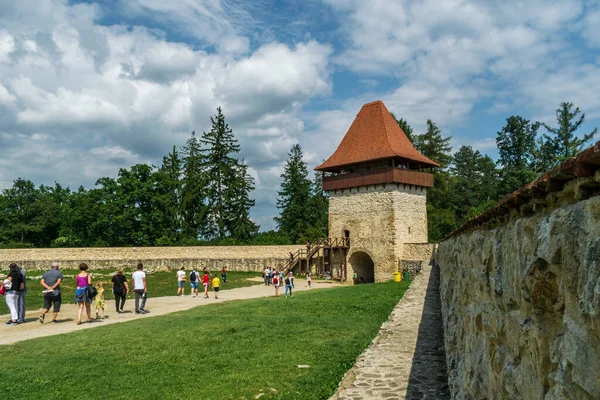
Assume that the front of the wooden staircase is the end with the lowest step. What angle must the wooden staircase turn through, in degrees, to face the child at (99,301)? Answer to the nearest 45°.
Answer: approximately 90° to its left

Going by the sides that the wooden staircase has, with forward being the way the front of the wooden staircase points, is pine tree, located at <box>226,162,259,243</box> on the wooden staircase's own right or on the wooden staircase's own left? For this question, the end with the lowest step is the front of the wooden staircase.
on the wooden staircase's own right

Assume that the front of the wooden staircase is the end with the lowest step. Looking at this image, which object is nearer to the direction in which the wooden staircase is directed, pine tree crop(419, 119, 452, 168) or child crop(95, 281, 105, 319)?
the child

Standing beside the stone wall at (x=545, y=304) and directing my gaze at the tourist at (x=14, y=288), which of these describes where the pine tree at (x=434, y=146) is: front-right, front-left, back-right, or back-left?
front-right

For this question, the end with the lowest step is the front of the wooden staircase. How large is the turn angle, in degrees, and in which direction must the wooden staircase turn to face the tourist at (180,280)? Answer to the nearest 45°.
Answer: approximately 45° to its left

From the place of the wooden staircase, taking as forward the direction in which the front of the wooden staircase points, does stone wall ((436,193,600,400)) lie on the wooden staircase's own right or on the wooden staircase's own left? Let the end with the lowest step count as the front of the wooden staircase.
on the wooden staircase's own left

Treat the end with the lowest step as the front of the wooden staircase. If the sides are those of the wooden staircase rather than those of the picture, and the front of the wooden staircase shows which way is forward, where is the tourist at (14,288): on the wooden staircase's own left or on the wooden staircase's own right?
on the wooden staircase's own left

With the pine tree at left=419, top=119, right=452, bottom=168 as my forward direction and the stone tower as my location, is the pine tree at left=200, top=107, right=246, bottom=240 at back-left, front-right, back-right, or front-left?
front-left

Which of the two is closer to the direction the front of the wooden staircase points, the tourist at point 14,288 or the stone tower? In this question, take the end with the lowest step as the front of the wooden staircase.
the tourist

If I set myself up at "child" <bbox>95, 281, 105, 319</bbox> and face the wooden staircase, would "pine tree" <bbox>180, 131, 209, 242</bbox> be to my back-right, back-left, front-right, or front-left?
front-left

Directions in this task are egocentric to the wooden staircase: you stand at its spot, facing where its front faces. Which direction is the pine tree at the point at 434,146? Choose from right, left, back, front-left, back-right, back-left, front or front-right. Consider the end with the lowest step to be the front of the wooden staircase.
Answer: back-right

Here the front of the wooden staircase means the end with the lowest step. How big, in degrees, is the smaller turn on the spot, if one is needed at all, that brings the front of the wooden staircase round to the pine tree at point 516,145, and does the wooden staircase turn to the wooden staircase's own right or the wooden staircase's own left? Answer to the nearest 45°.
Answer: approximately 135° to the wooden staircase's own right

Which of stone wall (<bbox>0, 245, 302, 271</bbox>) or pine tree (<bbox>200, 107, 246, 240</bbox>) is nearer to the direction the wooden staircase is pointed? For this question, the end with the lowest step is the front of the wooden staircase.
the stone wall

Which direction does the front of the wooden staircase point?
to the viewer's left
